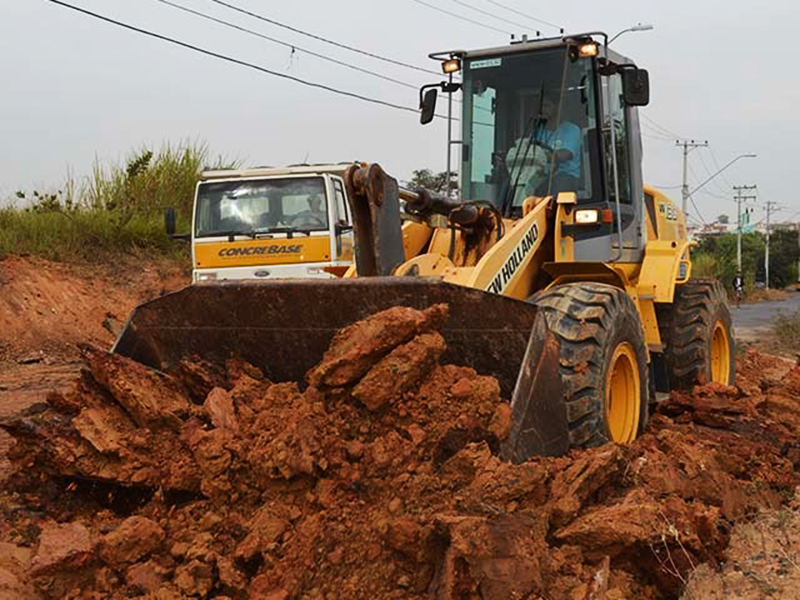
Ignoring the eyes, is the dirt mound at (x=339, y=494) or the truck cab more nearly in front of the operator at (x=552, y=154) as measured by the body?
the dirt mound

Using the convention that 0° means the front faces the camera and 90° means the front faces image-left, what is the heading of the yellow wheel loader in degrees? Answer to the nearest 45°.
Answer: approximately 45°

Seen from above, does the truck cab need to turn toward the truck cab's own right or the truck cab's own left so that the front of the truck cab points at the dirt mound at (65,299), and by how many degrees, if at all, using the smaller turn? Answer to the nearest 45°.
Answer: approximately 135° to the truck cab's own right

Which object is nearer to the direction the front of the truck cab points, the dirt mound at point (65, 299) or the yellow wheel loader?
the yellow wheel loader

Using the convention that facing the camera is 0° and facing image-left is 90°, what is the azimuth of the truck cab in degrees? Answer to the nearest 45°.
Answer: approximately 0°

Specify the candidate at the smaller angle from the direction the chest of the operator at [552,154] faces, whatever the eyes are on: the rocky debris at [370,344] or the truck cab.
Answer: the rocky debris

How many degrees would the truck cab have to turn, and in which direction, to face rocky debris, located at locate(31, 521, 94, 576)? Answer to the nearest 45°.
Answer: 0° — it already faces it
